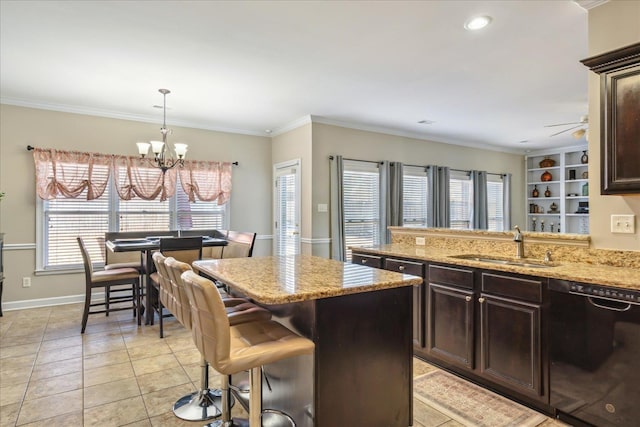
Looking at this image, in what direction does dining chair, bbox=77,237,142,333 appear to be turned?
to the viewer's right

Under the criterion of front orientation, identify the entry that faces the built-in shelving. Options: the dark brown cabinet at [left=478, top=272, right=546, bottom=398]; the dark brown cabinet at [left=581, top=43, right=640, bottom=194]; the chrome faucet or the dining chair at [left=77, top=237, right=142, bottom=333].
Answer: the dining chair

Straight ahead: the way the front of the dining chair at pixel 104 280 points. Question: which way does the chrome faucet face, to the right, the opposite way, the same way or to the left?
the opposite way

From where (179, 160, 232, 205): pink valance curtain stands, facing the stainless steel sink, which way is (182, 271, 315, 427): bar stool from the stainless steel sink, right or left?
right

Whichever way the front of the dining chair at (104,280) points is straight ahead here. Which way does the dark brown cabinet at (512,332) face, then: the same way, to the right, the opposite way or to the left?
the opposite way

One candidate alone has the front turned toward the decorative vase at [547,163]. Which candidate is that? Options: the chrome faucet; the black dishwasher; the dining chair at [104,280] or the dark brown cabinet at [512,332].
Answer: the dining chair

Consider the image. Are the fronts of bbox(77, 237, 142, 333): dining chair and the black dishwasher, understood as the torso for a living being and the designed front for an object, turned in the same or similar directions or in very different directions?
very different directions

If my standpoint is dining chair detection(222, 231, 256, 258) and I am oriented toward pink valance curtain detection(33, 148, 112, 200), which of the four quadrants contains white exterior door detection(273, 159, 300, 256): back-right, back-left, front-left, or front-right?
back-right

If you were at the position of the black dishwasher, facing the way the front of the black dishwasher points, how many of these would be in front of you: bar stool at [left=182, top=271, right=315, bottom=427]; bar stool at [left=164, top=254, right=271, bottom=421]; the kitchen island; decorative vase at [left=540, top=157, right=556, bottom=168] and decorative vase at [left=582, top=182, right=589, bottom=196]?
3

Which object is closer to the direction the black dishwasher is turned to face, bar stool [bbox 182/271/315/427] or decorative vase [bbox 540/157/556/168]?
the bar stool
